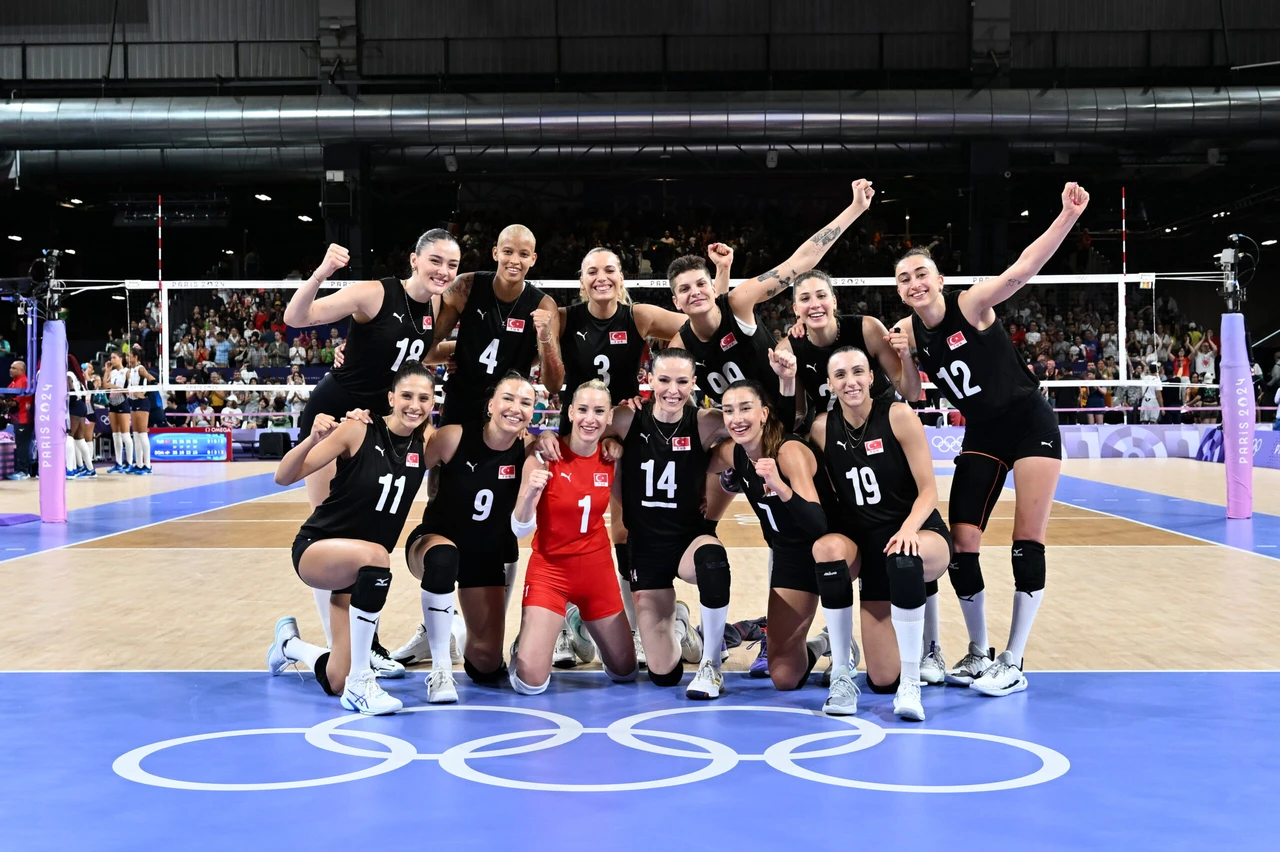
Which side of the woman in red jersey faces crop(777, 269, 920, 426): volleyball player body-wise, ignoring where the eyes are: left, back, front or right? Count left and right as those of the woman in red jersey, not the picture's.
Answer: left

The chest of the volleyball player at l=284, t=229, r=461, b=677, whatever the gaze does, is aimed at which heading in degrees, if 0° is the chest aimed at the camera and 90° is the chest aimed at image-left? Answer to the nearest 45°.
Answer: approximately 315°

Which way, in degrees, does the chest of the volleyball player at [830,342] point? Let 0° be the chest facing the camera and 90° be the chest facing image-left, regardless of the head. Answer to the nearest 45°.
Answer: approximately 0°

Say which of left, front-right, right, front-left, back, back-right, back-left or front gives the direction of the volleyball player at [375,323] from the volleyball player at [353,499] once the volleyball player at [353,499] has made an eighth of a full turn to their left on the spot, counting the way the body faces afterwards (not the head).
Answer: left

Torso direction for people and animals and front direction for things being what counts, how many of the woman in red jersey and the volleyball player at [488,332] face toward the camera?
2

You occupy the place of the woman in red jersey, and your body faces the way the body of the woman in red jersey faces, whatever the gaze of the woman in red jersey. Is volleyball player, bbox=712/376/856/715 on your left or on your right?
on your left

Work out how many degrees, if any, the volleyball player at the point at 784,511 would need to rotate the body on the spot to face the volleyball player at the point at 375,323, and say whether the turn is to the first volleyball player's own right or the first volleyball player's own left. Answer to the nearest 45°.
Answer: approximately 45° to the first volleyball player's own right
